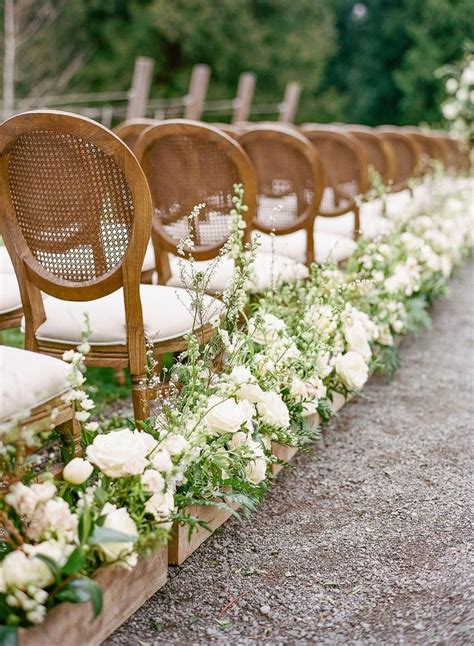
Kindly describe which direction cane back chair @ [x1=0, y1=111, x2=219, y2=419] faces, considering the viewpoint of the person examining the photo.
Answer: facing away from the viewer and to the right of the viewer

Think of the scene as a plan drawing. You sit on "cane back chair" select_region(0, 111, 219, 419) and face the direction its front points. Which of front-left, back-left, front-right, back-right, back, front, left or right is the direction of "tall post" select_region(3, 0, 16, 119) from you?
front-left

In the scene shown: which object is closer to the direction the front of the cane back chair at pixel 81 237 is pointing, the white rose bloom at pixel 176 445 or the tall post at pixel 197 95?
the tall post

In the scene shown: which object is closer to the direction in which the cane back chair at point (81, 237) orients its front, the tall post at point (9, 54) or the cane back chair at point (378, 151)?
the cane back chair

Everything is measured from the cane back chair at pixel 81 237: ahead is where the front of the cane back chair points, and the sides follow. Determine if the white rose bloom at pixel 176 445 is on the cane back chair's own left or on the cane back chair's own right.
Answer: on the cane back chair's own right

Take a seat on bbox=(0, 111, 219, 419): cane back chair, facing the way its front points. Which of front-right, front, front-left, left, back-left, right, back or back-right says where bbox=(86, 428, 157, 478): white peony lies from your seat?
back-right

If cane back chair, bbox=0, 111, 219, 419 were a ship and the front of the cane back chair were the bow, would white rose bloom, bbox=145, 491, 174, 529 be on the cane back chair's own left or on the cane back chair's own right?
on the cane back chair's own right

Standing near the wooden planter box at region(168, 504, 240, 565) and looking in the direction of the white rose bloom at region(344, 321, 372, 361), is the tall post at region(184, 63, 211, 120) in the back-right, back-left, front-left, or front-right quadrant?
front-left

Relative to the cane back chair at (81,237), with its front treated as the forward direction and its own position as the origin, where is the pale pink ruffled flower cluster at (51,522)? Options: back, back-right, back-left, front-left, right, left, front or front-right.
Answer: back-right

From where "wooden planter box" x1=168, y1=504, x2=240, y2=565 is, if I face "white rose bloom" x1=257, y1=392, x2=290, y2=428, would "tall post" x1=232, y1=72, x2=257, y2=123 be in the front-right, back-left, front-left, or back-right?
front-left

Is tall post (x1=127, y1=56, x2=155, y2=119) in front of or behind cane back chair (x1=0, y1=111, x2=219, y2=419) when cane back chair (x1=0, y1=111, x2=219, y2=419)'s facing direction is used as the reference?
in front

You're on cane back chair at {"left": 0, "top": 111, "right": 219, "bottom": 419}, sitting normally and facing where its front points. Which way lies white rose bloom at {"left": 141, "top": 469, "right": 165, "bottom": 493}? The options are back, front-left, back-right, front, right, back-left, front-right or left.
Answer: back-right

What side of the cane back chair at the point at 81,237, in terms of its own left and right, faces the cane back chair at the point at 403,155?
front

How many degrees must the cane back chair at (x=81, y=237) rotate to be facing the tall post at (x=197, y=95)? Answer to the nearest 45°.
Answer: approximately 45° to its left
